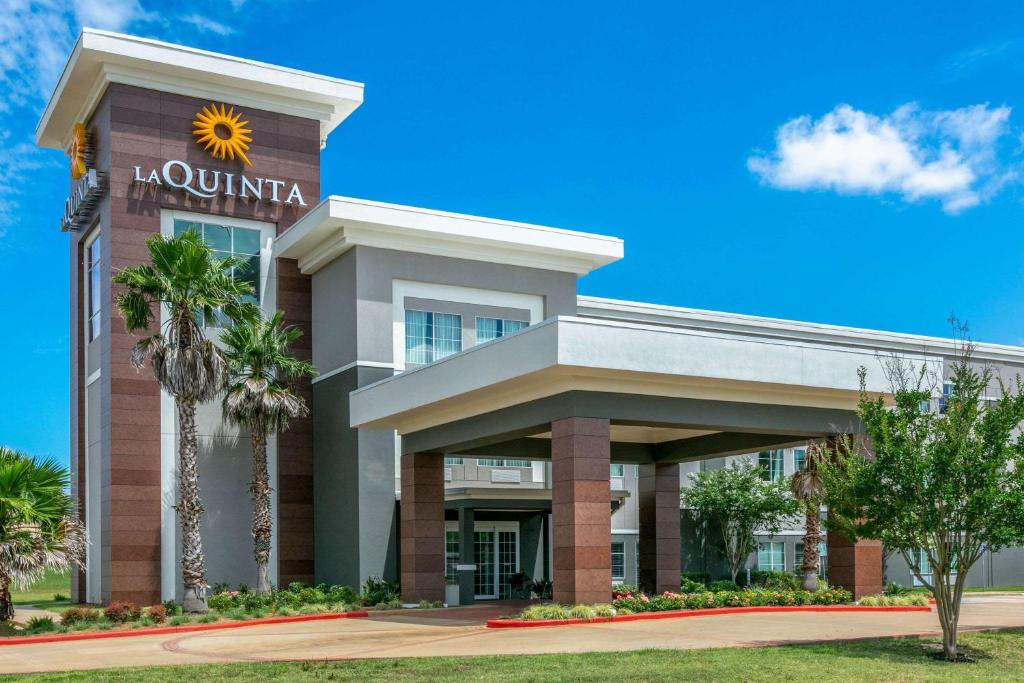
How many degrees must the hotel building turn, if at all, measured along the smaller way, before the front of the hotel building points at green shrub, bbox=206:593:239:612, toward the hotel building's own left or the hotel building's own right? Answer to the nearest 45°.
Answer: approximately 45° to the hotel building's own right

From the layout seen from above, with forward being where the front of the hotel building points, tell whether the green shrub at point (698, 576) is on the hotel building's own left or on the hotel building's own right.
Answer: on the hotel building's own left

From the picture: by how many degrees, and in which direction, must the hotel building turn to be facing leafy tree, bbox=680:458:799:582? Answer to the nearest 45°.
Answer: approximately 90° to its left

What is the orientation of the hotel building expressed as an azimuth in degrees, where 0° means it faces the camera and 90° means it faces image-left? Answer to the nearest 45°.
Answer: approximately 315°
